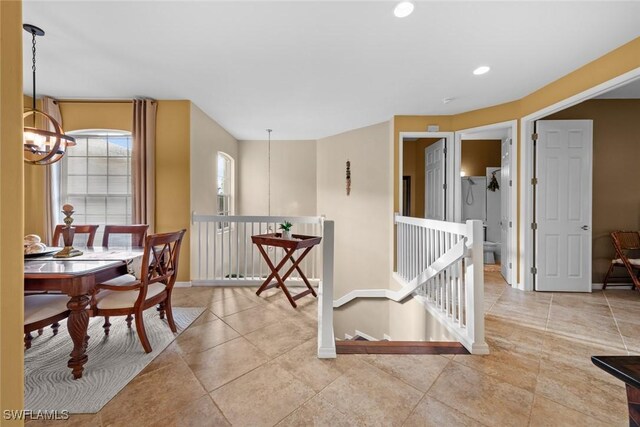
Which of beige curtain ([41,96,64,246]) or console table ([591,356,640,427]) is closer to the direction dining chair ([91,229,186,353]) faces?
the beige curtain

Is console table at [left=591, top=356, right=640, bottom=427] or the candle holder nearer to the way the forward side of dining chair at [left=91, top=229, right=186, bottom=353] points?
the candle holder

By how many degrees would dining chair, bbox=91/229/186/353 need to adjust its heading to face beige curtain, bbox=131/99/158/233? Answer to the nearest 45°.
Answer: approximately 45° to its right

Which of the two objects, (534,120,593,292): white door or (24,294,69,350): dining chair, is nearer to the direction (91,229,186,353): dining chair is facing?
the dining chair

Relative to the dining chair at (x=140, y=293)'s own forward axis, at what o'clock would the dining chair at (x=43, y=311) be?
the dining chair at (x=43, y=311) is roughly at 11 o'clock from the dining chair at (x=140, y=293).

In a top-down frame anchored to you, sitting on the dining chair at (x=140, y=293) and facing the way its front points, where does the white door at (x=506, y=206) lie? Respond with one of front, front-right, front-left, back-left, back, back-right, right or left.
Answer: back-right

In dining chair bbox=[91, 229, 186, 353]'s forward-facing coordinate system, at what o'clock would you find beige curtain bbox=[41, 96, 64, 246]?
The beige curtain is roughly at 1 o'clock from the dining chair.

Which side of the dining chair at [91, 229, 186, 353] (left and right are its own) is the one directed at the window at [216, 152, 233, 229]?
right

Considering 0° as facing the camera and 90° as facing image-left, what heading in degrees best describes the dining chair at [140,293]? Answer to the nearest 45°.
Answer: approximately 135°
